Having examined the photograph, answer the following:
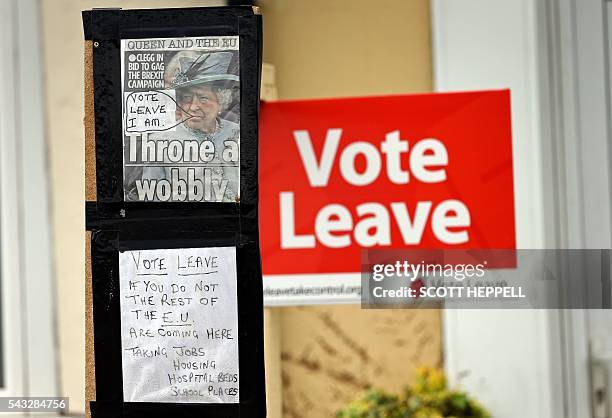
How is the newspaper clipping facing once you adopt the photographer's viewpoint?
facing the viewer

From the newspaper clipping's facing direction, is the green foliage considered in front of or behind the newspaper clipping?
behind

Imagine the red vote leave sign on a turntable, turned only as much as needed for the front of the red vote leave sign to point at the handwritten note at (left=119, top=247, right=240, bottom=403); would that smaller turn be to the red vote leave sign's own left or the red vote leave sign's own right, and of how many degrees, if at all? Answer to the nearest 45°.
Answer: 0° — it already faces it

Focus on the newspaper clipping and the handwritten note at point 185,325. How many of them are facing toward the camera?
2

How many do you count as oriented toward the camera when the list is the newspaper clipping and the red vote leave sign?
2

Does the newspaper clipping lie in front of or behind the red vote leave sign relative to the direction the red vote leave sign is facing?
in front

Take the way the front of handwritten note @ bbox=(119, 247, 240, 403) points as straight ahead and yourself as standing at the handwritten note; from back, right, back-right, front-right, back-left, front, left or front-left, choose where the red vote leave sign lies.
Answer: back-left

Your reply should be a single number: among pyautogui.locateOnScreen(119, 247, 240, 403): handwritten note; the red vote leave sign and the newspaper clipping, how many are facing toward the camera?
3

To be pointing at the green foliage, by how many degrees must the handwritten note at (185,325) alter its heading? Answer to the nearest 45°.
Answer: approximately 135° to its left

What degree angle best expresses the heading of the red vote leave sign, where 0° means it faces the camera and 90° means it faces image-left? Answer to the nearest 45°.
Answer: approximately 0°

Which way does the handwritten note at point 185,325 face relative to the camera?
toward the camera
